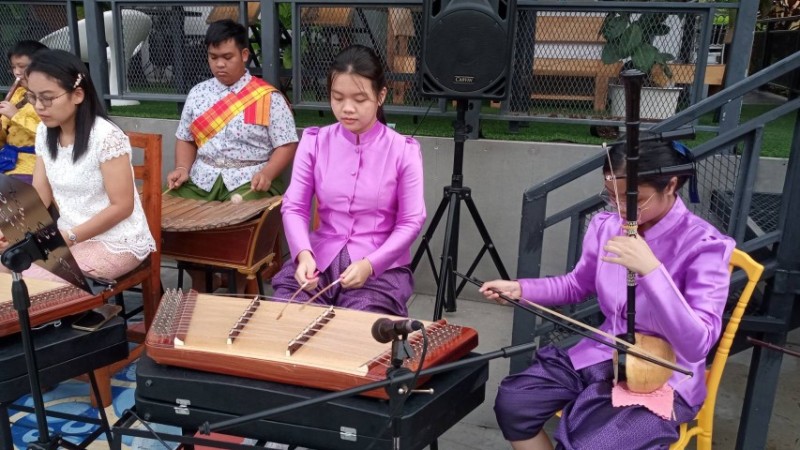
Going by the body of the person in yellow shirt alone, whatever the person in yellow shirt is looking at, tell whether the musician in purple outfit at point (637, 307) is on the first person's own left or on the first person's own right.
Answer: on the first person's own left

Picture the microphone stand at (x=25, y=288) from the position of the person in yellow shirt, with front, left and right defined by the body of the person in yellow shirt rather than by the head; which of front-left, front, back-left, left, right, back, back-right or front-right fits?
front-left

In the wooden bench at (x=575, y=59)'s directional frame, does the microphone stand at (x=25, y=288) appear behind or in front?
in front

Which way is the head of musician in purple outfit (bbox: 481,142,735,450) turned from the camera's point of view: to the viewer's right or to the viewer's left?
to the viewer's left

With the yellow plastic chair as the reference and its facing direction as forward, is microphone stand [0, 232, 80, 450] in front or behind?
in front

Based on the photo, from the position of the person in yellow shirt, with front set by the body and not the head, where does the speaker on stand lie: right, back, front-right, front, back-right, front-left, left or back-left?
left

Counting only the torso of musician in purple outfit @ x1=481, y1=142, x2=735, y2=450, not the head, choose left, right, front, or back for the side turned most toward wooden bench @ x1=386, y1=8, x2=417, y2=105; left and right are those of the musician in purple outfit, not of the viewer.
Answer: right

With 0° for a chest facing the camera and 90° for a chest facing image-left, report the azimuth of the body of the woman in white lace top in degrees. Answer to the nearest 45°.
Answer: approximately 45°

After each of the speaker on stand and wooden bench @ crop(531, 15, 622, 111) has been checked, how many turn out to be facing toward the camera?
2

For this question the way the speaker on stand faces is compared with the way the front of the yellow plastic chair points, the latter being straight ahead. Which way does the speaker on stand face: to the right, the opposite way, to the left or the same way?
to the left
